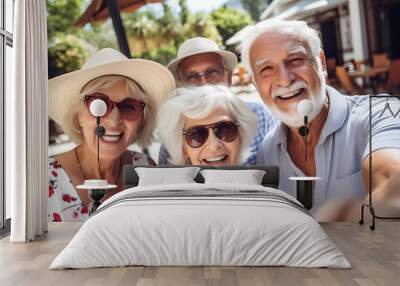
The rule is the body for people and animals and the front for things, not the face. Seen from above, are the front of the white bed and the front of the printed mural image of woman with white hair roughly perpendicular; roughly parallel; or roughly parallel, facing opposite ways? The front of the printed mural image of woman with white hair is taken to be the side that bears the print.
roughly parallel

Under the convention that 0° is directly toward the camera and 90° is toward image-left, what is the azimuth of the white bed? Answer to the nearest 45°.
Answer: approximately 0°

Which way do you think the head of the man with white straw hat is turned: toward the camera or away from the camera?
toward the camera

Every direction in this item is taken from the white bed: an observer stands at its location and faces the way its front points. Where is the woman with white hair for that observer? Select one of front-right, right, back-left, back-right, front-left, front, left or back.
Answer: back

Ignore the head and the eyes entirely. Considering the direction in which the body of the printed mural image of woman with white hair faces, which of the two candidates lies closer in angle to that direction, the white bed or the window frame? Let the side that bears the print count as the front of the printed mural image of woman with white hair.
the white bed

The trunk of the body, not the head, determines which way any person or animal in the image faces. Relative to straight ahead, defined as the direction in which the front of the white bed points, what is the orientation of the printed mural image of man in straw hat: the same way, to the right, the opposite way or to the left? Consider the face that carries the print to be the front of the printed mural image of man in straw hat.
the same way

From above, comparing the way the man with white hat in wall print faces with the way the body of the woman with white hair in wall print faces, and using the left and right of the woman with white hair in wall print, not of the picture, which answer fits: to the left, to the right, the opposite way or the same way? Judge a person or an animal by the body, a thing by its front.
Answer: the same way

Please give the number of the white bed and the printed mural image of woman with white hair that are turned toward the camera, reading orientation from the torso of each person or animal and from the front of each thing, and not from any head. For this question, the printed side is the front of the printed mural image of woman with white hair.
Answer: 2

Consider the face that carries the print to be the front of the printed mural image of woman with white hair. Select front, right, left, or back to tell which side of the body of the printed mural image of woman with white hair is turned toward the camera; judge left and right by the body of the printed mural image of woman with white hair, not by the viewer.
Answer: front
